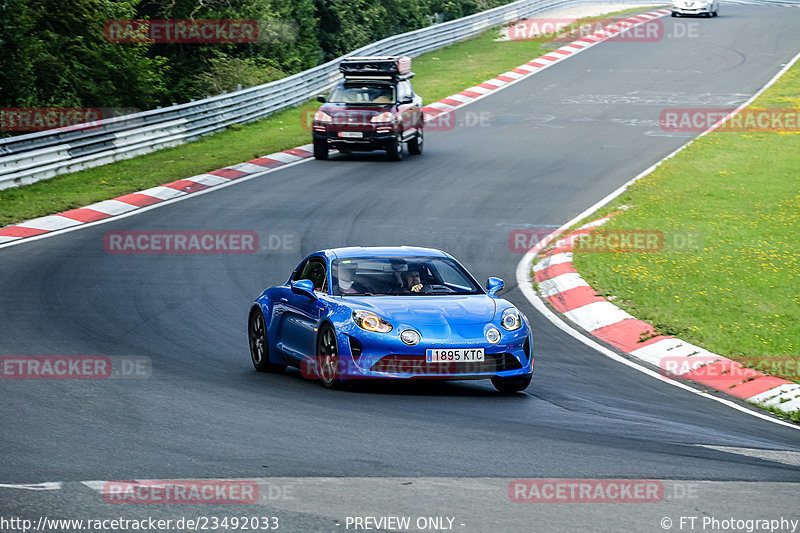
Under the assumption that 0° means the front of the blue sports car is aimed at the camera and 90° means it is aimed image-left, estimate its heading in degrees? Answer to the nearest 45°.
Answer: approximately 315°

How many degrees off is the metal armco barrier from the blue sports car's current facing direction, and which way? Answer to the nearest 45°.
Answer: approximately 135° to its left

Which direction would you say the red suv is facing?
toward the camera

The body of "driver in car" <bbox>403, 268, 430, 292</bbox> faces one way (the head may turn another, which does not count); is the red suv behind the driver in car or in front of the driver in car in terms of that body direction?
behind

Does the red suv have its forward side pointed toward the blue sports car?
yes

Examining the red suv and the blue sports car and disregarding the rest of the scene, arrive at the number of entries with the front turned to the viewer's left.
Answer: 0

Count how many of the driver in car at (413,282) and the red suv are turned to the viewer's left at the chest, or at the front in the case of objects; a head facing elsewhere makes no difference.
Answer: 0

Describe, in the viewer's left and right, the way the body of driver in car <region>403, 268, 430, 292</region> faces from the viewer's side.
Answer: facing the viewer and to the right of the viewer

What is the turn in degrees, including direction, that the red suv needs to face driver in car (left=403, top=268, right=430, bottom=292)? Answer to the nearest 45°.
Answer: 0° — it already faces them

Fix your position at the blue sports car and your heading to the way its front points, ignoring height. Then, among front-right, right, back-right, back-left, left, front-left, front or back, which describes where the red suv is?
back-left
